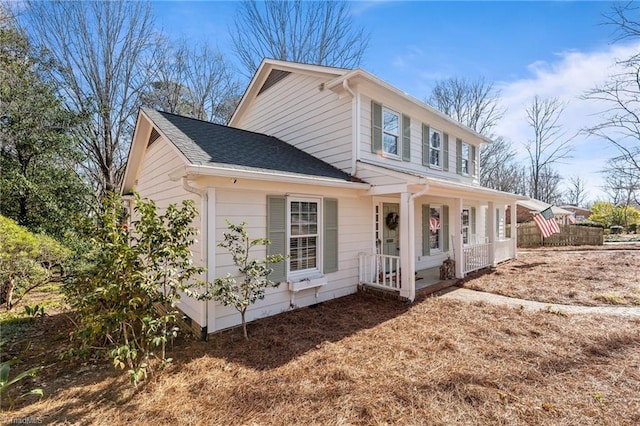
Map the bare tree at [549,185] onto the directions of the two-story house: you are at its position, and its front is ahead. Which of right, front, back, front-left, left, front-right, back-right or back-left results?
left

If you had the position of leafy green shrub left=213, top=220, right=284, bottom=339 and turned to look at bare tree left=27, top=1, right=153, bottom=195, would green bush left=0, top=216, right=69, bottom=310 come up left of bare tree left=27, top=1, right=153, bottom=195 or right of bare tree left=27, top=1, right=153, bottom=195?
left

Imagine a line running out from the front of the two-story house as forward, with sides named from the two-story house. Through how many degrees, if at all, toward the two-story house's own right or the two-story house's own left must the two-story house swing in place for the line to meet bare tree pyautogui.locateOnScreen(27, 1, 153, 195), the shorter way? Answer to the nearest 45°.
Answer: approximately 180°

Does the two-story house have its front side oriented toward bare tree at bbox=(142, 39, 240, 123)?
no

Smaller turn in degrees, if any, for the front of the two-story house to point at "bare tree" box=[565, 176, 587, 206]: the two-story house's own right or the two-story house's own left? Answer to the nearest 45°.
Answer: approximately 90° to the two-story house's own left

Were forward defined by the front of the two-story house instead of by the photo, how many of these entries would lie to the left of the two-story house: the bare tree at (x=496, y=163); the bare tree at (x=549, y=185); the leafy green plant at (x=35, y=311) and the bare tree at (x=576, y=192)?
3

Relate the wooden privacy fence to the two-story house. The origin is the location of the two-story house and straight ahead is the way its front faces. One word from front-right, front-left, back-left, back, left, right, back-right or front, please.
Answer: left

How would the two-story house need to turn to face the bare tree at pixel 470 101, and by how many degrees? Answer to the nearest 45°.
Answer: approximately 90° to its left

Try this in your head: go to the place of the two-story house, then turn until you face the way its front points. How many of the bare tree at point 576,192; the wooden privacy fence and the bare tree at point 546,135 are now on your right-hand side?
0

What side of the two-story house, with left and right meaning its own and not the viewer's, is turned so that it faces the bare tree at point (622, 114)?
left

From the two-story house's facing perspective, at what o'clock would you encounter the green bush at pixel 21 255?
The green bush is roughly at 4 o'clock from the two-story house.

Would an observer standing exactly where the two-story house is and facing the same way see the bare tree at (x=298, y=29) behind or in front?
behind

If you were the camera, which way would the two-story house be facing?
facing the viewer and to the right of the viewer
